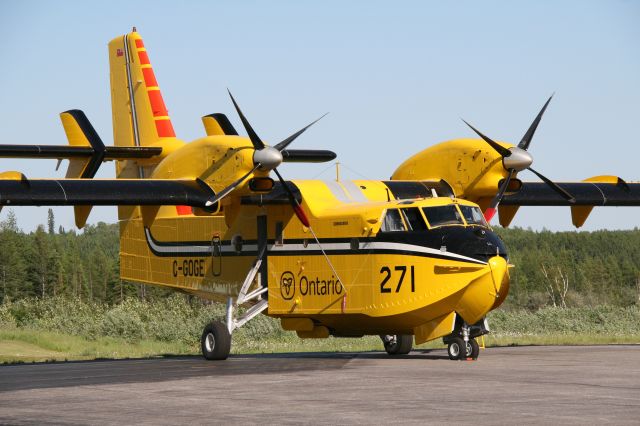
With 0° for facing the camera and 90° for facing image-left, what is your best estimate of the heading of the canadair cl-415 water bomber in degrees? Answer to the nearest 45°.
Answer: approximately 315°
